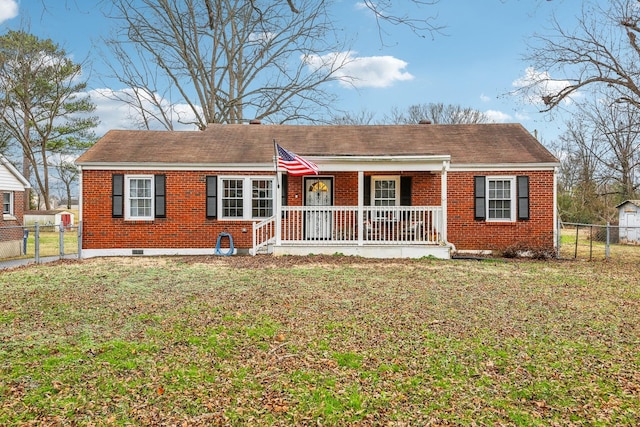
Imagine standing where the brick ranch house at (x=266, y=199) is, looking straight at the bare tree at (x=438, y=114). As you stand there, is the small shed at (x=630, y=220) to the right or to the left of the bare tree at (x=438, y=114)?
right

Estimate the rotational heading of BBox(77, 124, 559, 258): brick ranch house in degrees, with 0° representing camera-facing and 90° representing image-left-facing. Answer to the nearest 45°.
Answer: approximately 0°

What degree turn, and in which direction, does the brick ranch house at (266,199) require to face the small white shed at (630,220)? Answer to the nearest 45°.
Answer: approximately 135° to its left

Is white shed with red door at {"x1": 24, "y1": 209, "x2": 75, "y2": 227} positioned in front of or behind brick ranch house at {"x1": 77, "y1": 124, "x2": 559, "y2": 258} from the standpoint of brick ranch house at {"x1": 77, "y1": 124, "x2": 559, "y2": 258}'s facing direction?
behind

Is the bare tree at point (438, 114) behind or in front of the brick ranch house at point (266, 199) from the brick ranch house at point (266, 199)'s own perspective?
behind
